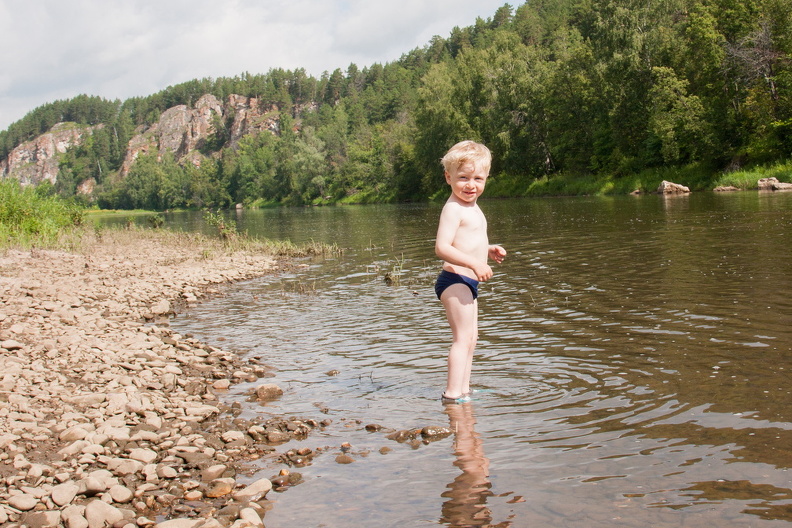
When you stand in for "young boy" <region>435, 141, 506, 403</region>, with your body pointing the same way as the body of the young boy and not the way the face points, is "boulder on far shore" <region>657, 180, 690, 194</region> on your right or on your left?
on your left

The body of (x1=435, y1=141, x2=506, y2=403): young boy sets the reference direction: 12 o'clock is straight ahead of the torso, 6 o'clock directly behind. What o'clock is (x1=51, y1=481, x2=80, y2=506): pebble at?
The pebble is roughly at 3 o'clock from the young boy.

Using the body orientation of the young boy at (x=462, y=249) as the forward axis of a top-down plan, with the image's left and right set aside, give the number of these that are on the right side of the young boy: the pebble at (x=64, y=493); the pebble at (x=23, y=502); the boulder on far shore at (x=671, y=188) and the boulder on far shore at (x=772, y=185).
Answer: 2

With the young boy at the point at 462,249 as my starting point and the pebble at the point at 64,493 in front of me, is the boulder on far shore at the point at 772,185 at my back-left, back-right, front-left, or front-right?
back-right

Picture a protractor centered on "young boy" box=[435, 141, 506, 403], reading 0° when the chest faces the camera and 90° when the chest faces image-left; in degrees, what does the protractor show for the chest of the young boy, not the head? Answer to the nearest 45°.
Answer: approximately 315°

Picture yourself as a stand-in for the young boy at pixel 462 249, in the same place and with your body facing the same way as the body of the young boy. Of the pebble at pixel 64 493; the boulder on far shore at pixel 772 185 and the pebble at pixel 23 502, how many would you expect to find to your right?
2

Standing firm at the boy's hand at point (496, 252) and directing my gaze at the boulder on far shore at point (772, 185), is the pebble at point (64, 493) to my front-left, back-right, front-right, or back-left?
back-left

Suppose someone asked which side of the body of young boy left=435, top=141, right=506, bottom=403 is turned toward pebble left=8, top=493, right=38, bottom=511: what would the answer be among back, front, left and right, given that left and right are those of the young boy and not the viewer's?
right
